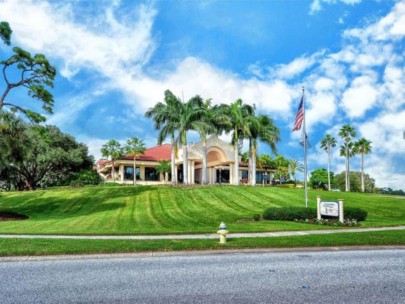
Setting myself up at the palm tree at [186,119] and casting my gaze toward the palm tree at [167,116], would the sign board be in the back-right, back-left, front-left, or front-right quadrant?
back-left

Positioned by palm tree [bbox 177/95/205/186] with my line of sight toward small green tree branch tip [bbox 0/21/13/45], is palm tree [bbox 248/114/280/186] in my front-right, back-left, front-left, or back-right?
back-left

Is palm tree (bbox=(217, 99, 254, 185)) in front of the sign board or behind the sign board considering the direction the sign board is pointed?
behind

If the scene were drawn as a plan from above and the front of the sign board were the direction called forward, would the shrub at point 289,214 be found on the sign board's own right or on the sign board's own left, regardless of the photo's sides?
on the sign board's own right

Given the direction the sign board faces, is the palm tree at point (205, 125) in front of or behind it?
behind

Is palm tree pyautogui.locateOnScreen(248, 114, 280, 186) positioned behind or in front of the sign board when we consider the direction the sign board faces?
behind

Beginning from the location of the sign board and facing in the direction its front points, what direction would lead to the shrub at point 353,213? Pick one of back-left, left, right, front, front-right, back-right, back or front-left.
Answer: back-left

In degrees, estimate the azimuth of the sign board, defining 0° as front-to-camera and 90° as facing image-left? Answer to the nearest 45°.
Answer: approximately 0°

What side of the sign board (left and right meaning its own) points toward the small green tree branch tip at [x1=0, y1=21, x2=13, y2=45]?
right
